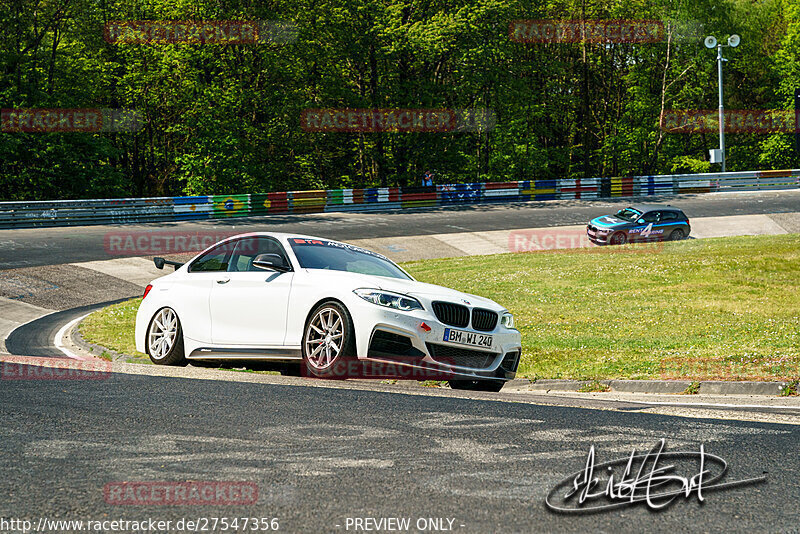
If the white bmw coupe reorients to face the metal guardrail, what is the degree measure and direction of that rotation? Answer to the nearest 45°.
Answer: approximately 135° to its left

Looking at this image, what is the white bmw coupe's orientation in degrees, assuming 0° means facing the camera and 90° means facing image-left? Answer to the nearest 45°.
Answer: approximately 315°
